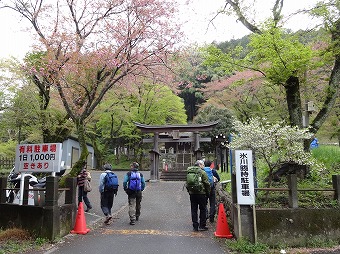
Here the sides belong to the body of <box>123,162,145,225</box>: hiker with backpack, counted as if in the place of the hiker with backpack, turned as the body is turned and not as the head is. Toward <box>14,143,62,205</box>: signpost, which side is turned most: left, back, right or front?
left

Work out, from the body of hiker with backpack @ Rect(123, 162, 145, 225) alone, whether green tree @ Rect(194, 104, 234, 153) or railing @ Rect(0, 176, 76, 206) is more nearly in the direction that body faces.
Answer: the green tree

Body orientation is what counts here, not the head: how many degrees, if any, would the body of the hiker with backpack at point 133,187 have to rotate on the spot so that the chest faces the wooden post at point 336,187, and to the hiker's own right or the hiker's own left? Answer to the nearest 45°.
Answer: approximately 135° to the hiker's own right

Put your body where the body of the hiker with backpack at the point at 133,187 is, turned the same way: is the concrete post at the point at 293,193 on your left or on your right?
on your right

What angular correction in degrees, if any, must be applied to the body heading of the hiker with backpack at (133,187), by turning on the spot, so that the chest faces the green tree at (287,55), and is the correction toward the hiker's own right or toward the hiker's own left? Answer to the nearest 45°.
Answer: approximately 90° to the hiker's own right

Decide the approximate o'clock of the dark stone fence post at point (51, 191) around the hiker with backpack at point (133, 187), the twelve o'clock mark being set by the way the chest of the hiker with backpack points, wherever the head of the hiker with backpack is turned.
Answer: The dark stone fence post is roughly at 8 o'clock from the hiker with backpack.

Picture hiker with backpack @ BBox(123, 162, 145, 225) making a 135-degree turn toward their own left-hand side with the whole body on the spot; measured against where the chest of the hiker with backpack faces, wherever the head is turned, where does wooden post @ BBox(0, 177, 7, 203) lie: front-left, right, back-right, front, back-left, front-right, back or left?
front-right

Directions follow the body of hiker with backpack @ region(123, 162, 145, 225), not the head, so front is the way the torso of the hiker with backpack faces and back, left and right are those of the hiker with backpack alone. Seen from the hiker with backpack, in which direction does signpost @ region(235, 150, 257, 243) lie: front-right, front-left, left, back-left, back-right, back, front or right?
back-right

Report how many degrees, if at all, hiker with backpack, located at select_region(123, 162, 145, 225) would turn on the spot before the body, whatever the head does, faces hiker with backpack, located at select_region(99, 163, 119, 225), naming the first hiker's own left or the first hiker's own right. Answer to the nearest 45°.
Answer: approximately 90° to the first hiker's own left

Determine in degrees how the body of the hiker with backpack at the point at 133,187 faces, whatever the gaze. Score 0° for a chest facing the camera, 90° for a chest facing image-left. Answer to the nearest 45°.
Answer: approximately 180°

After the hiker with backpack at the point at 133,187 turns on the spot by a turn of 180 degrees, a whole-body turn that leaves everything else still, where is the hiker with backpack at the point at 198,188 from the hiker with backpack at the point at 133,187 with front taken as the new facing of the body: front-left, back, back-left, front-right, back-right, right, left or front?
front-left
